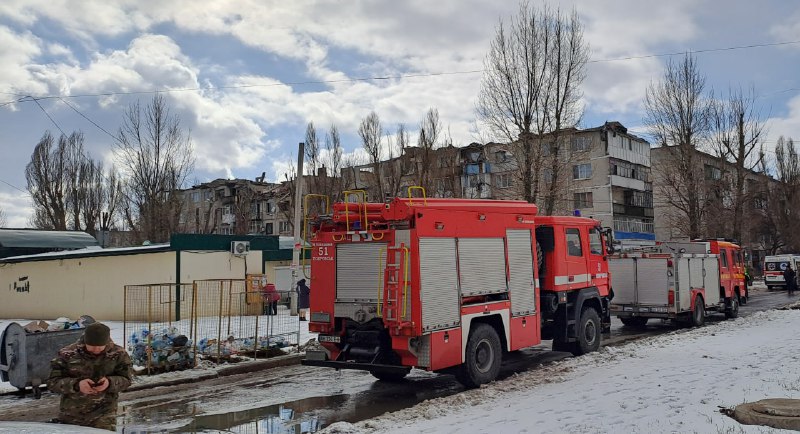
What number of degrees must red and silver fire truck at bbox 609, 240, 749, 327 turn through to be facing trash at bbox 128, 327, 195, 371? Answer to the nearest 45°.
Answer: approximately 180°

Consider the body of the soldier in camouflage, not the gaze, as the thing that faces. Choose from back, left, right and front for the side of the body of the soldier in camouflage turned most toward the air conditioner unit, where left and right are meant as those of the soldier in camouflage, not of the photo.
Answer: back

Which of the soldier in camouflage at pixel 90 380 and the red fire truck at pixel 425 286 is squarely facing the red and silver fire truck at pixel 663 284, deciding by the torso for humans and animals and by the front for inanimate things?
the red fire truck

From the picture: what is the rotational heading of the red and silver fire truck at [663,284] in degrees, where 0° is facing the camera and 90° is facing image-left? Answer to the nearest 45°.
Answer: approximately 225°

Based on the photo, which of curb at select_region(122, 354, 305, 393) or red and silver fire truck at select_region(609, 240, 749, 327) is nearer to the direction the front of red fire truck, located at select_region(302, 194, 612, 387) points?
the red and silver fire truck

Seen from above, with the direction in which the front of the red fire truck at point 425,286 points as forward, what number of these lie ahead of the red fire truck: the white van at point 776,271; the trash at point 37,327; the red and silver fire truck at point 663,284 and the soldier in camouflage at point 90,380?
2

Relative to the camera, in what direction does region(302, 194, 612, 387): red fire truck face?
facing away from the viewer and to the right of the viewer

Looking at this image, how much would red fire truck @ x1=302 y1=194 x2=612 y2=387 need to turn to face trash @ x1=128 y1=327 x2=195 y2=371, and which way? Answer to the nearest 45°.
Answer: approximately 135° to its left

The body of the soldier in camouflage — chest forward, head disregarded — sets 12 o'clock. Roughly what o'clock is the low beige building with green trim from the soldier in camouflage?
The low beige building with green trim is roughly at 6 o'clock from the soldier in camouflage.
